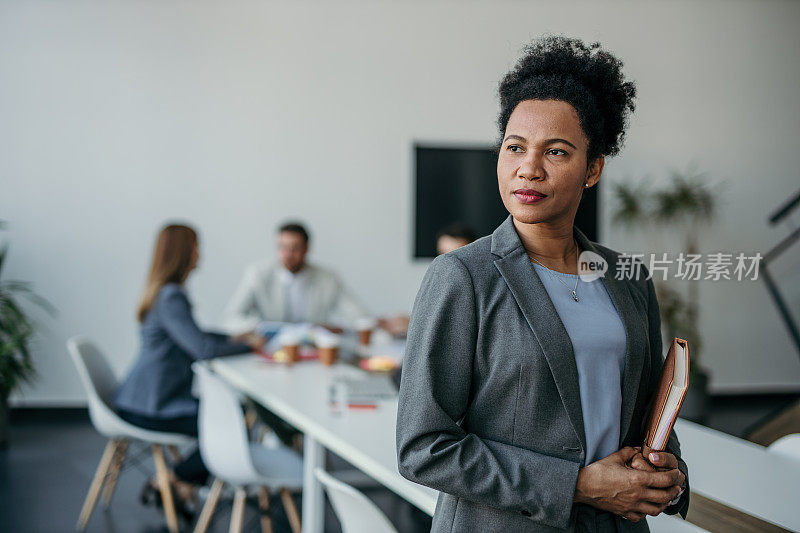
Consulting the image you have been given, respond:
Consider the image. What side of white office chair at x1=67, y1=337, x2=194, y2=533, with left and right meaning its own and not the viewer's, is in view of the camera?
right

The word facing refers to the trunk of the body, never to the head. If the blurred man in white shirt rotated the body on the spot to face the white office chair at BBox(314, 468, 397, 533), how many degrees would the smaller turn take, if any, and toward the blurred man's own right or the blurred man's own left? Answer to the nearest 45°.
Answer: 0° — they already face it

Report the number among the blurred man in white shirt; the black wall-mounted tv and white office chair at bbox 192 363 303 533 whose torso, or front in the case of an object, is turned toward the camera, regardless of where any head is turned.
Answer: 2

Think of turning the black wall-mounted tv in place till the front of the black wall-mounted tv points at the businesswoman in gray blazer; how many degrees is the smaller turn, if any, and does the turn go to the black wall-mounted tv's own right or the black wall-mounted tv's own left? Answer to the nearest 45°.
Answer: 0° — it already faces them

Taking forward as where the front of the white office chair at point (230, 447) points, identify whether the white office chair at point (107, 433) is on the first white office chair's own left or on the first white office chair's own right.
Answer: on the first white office chair's own left

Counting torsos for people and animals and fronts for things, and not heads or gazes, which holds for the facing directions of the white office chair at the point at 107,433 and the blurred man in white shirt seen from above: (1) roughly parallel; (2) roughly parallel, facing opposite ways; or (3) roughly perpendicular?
roughly perpendicular

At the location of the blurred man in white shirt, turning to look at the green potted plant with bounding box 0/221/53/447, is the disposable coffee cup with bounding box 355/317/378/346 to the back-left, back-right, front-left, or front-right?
back-left

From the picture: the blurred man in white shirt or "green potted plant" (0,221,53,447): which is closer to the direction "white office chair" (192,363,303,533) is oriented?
the blurred man in white shirt

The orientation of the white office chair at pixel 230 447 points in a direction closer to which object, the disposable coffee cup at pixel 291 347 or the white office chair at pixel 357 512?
the disposable coffee cup

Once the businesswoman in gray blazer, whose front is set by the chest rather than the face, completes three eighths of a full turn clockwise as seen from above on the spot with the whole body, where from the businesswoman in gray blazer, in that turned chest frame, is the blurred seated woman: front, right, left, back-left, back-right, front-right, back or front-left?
front-right

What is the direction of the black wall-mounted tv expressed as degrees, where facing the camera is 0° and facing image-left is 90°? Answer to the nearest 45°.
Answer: approximately 0°

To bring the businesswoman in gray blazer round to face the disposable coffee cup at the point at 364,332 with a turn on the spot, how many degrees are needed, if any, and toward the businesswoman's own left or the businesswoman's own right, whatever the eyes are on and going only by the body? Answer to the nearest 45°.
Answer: approximately 135° to the businesswoman's own left
